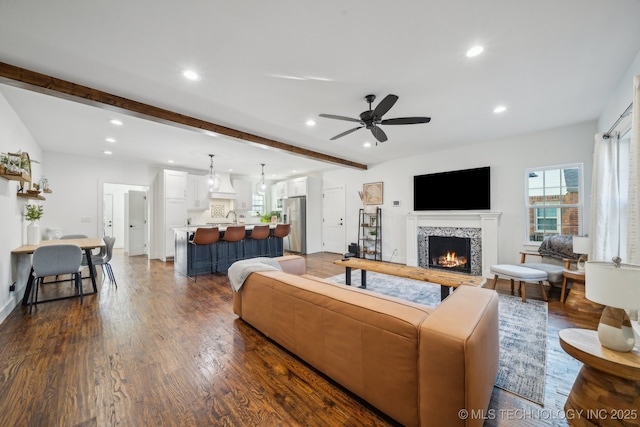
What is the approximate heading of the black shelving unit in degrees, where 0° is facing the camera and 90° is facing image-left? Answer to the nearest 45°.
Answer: approximately 45°

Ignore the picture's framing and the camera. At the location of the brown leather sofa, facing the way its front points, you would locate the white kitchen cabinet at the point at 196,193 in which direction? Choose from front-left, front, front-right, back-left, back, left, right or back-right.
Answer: left

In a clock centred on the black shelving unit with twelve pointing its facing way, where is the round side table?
The round side table is roughly at 10 o'clock from the black shelving unit.

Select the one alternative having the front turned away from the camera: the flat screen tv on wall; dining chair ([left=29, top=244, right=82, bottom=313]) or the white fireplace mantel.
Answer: the dining chair

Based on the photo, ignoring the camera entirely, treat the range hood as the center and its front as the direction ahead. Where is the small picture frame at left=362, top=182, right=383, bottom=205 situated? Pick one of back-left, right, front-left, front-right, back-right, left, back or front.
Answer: front

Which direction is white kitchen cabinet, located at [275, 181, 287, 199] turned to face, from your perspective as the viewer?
facing the viewer and to the left of the viewer

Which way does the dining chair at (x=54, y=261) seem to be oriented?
away from the camera

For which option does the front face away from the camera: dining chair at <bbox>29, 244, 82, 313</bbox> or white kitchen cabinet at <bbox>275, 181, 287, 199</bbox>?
the dining chair

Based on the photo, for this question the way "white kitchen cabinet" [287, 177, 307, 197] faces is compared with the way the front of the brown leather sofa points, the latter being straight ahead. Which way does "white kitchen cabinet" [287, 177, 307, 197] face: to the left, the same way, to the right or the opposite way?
the opposite way

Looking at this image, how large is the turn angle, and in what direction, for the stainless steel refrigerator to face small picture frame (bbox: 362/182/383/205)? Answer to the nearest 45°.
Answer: approximately 90° to its left

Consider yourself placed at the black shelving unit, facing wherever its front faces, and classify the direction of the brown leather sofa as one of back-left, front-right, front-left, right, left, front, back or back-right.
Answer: front-left

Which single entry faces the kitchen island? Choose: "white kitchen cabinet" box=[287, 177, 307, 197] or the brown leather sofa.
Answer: the white kitchen cabinet

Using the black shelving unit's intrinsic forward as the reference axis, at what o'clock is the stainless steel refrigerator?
The stainless steel refrigerator is roughly at 2 o'clock from the black shelving unit.

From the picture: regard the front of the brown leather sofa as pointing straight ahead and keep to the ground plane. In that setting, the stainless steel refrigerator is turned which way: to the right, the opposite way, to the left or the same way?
the opposite way

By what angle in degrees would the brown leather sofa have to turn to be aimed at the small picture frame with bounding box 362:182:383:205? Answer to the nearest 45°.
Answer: approximately 45° to its left

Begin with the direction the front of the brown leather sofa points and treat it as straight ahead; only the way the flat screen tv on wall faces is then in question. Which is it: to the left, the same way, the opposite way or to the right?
the opposite way
